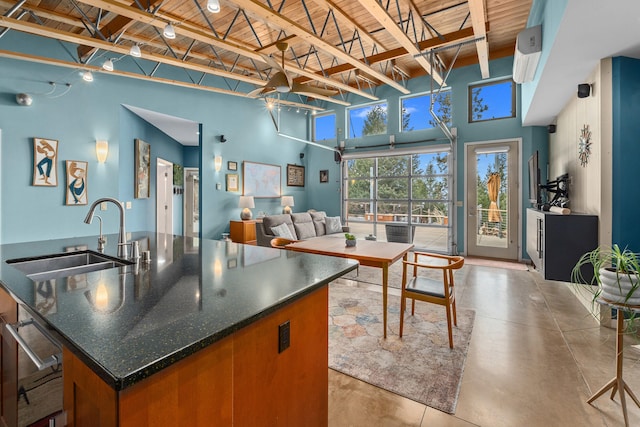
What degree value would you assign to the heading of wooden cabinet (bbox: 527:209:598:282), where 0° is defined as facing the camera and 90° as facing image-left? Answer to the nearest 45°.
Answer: approximately 90°

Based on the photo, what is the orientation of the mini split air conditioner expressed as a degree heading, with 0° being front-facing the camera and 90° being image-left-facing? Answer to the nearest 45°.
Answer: approximately 90°

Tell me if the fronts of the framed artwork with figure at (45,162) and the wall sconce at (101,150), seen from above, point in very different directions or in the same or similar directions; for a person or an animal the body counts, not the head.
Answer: same or similar directions

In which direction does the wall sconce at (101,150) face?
toward the camera

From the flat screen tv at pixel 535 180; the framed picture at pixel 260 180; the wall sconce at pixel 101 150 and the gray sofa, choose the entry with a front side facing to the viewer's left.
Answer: the flat screen tv

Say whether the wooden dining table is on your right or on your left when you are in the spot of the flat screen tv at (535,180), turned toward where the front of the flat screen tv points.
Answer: on your left

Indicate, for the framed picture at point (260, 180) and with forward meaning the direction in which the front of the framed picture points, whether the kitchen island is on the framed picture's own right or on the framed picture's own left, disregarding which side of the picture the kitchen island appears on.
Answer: on the framed picture's own right

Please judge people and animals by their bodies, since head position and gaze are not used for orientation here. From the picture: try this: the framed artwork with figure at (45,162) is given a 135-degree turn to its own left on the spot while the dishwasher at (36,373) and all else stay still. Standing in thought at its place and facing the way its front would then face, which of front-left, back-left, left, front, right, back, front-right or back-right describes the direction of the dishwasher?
back-right

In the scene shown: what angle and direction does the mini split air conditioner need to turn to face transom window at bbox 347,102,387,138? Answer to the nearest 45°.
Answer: approximately 45° to its right

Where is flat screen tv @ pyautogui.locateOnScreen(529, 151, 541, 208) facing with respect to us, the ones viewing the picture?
facing to the left of the viewer

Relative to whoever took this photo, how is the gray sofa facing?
facing the viewer and to the right of the viewer

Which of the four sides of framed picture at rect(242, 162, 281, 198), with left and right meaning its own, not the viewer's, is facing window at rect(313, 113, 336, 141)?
left

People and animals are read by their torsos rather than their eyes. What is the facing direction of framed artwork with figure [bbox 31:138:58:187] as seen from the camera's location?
facing the viewer

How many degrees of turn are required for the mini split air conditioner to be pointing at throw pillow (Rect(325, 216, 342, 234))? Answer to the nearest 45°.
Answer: approximately 45° to its right

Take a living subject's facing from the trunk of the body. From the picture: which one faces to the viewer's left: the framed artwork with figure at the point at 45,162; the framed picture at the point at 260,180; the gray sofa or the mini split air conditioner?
the mini split air conditioner
